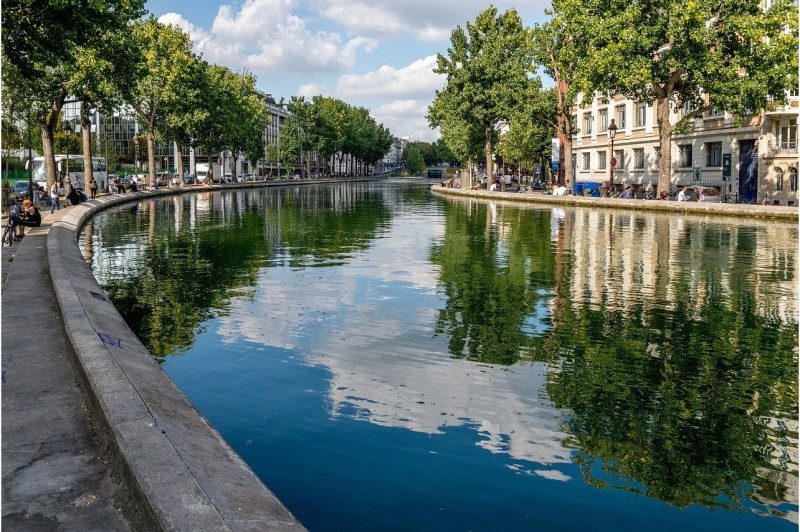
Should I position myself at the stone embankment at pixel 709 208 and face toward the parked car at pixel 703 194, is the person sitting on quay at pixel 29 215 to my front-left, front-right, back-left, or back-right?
back-left
